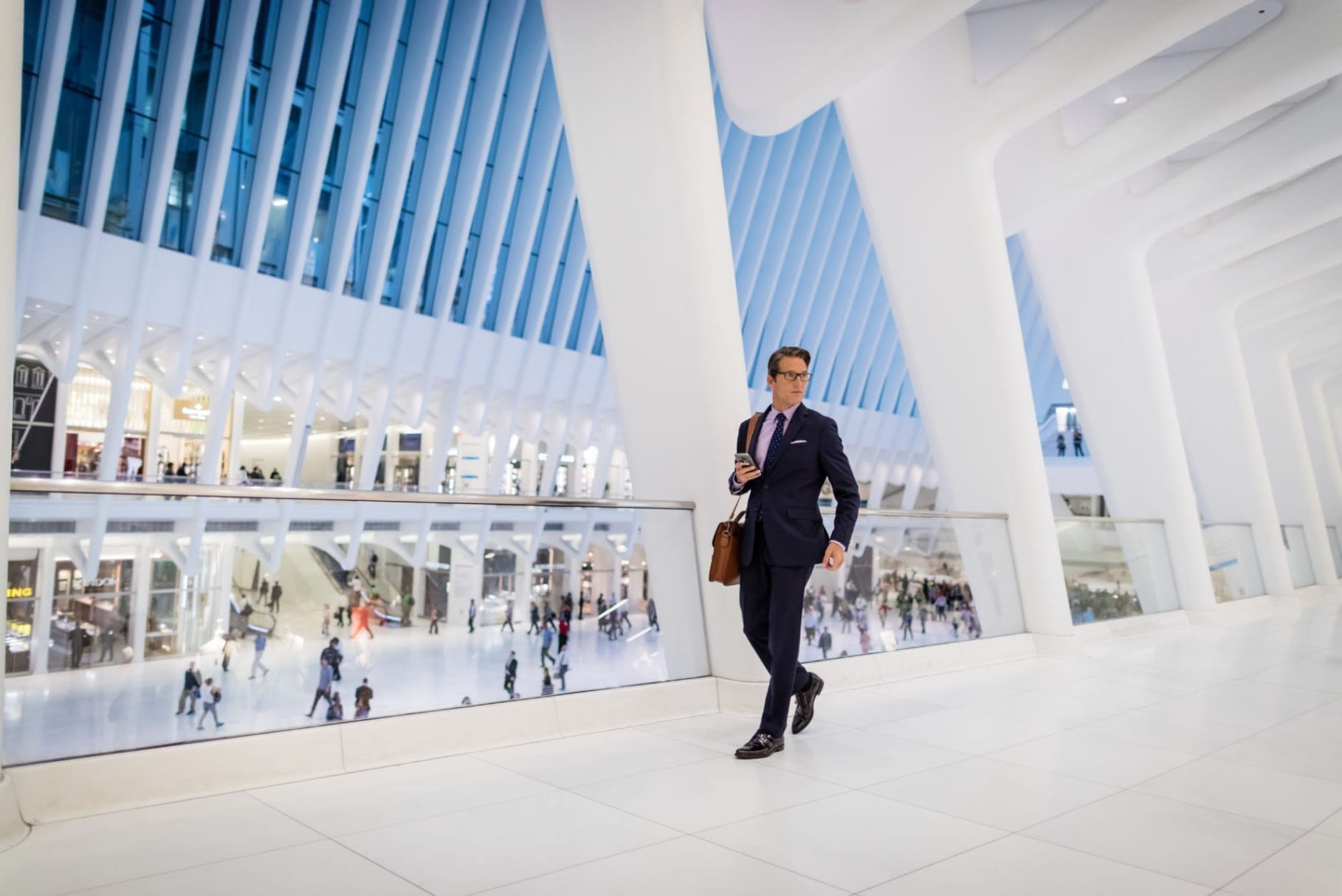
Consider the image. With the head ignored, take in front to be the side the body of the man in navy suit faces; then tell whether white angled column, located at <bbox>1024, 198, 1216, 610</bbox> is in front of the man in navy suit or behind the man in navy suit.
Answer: behind

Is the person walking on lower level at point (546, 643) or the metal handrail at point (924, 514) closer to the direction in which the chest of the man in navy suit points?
the person walking on lower level

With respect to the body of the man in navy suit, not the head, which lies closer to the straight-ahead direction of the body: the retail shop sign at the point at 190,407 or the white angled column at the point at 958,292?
the retail shop sign

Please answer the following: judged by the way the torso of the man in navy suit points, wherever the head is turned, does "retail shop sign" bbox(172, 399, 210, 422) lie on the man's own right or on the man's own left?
on the man's own right

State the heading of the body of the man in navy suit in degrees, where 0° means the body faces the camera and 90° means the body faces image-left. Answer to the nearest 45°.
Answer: approximately 45°

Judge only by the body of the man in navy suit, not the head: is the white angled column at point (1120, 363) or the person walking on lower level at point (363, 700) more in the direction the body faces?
the person walking on lower level
